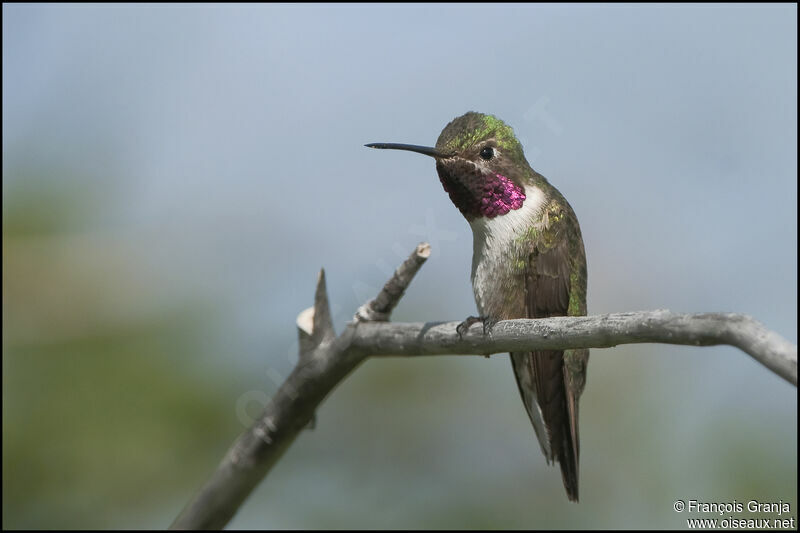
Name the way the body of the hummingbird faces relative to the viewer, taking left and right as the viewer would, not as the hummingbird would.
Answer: facing to the left of the viewer
